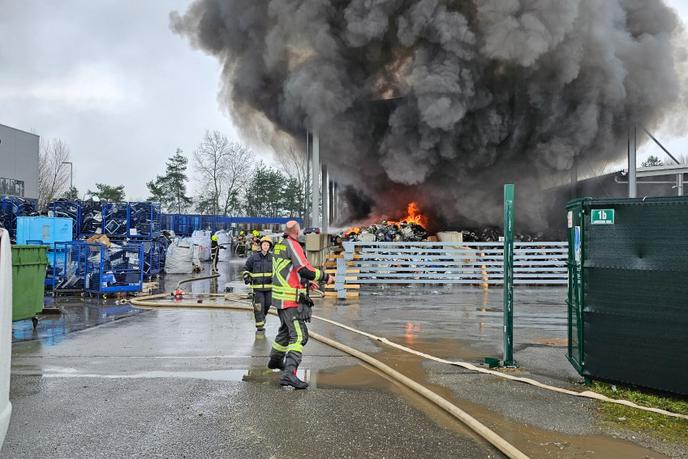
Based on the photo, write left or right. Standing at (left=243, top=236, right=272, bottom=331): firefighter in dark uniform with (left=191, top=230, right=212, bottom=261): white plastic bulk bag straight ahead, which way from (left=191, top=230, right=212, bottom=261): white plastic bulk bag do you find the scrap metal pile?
right

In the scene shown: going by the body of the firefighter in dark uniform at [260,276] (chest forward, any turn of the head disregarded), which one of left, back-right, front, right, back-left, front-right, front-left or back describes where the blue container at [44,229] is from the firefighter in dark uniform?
back-right

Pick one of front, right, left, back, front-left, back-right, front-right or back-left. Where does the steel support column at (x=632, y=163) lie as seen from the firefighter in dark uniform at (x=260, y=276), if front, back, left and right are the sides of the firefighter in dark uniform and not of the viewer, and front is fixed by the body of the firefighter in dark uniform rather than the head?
back-left

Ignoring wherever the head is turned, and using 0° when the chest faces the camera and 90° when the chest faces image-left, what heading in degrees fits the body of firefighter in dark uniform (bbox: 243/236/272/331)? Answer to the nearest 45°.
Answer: approximately 0°

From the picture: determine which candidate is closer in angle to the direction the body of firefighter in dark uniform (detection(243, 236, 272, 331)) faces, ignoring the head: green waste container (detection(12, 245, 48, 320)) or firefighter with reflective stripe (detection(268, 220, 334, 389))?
the firefighter with reflective stripe

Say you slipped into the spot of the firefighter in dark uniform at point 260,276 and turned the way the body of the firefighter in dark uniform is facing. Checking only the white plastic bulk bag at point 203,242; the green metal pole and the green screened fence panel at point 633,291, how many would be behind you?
1

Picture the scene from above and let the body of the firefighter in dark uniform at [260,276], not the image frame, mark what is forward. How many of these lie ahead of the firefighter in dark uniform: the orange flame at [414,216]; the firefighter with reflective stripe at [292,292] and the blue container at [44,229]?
1

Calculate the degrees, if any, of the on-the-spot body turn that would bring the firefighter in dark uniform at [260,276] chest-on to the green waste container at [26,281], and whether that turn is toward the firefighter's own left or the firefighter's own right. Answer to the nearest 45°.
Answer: approximately 90° to the firefighter's own right

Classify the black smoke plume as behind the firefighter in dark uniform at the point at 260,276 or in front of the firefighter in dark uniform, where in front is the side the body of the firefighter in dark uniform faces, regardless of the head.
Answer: behind

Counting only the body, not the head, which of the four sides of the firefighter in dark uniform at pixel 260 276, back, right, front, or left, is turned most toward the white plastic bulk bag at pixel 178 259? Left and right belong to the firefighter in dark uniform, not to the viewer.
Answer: back

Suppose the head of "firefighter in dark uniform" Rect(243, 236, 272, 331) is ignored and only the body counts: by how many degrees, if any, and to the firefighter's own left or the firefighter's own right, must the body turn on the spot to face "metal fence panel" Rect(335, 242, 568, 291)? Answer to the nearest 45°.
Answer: approximately 135° to the firefighter's own left

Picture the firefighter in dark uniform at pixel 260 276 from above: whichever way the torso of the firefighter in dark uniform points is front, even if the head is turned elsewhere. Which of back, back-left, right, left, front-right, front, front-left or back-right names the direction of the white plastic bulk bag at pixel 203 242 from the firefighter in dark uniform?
back
